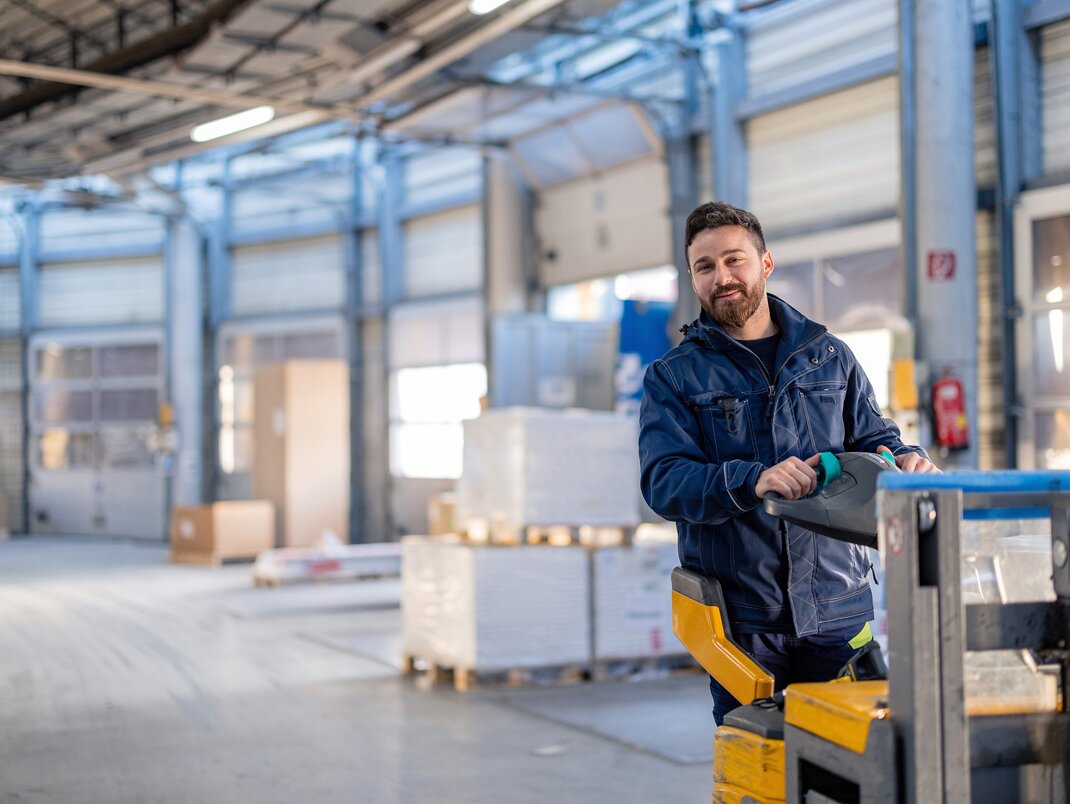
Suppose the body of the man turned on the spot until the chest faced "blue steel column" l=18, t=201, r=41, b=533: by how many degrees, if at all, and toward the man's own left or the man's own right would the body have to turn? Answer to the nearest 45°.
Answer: approximately 180°

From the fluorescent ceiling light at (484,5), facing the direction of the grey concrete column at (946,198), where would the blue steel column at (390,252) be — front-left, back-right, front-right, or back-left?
back-left

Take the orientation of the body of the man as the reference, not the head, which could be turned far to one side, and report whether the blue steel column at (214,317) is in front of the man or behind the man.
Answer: behind

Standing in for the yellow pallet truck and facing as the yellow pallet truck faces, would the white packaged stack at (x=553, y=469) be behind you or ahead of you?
behind

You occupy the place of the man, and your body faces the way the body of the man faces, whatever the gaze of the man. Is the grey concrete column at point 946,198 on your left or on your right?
on your left

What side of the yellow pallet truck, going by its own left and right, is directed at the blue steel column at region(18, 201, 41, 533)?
back

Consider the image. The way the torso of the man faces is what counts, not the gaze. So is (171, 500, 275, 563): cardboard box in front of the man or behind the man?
behind
